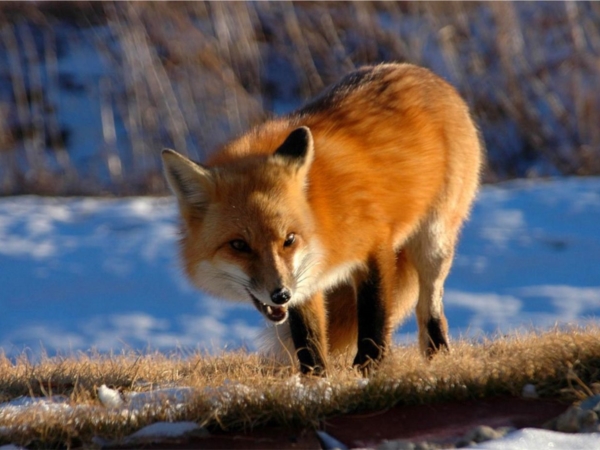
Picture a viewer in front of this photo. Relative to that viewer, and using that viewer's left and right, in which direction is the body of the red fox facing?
facing the viewer and to the left of the viewer
